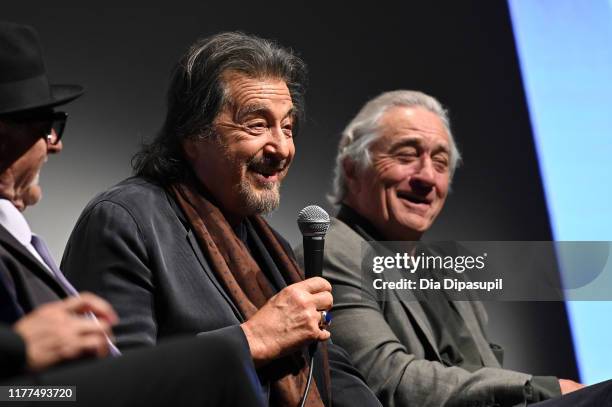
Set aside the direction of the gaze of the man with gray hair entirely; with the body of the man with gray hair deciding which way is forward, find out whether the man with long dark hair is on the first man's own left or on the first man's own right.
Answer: on the first man's own right

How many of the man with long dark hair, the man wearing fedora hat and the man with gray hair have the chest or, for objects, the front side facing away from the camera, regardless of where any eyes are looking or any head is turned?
0

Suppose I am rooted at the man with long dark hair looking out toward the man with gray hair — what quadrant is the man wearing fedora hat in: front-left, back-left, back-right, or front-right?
back-right

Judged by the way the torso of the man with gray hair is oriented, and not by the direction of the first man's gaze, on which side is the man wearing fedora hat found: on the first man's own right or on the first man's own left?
on the first man's own right

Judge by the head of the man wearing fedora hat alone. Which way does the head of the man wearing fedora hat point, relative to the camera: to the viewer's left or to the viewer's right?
to the viewer's right

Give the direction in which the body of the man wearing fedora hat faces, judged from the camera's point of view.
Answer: to the viewer's right

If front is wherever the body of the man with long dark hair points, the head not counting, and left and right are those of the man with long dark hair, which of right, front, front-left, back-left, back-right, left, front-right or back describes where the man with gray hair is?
left

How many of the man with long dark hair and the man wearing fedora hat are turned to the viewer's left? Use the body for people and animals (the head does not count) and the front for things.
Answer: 0
